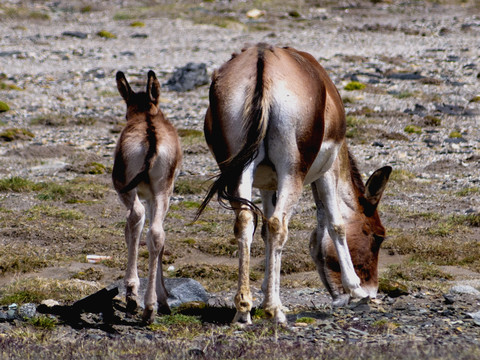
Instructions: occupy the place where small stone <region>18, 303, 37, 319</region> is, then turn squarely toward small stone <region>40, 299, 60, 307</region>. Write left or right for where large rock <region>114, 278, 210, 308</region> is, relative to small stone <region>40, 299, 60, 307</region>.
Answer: right

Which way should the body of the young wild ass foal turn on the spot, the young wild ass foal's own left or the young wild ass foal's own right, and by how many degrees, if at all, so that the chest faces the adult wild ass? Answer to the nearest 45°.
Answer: approximately 135° to the young wild ass foal's own right

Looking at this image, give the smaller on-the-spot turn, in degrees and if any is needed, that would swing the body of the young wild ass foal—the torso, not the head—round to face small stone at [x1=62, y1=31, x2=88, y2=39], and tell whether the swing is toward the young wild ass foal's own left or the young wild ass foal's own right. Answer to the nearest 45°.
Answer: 0° — it already faces it

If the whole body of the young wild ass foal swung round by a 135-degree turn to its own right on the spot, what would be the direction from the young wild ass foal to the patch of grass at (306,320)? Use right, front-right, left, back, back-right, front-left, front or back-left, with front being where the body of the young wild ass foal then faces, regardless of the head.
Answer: front

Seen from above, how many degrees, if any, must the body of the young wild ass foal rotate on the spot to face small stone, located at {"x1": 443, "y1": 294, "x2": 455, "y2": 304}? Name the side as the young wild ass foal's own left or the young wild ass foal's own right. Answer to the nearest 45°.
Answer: approximately 90° to the young wild ass foal's own right

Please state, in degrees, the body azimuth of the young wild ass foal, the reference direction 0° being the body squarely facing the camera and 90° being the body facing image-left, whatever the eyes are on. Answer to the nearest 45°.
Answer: approximately 180°

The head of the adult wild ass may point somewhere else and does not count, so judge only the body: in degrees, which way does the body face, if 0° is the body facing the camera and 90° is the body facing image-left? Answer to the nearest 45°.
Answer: approximately 225°
